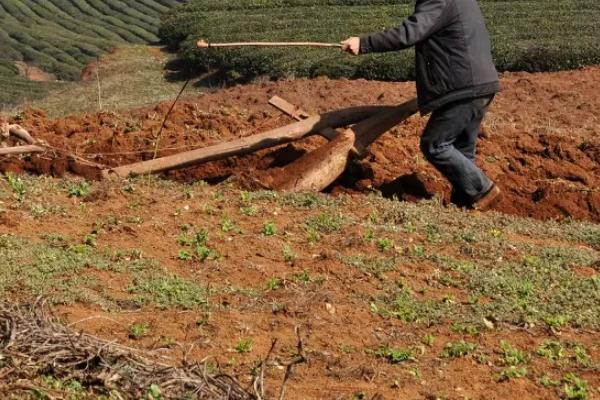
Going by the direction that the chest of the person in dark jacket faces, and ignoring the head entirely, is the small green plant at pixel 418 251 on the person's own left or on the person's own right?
on the person's own left

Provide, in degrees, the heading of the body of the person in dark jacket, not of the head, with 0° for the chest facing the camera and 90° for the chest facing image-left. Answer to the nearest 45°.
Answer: approximately 90°

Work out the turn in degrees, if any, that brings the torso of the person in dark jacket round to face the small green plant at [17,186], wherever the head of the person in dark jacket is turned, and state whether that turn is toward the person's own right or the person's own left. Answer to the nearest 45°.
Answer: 0° — they already face it

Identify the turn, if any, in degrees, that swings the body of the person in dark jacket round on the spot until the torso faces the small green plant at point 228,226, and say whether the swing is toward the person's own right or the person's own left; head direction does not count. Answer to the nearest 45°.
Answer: approximately 45° to the person's own left

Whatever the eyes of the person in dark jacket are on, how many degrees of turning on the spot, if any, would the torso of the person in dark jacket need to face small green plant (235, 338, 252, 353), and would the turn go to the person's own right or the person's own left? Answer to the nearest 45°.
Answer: approximately 90° to the person's own left

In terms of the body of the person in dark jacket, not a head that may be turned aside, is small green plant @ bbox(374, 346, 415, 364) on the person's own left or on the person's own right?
on the person's own left

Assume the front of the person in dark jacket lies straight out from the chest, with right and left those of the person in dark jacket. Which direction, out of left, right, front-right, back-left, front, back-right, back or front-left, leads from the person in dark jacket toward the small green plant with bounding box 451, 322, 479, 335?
left

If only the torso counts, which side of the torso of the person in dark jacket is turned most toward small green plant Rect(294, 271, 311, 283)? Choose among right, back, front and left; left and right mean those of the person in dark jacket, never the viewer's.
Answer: left
